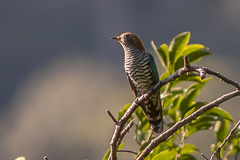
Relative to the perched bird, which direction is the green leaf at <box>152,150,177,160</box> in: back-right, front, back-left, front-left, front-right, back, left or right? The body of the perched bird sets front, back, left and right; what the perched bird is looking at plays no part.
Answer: back-left

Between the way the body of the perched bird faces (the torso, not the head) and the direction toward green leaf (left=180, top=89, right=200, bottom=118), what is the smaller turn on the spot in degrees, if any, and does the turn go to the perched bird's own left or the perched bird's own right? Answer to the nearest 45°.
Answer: approximately 135° to the perched bird's own left

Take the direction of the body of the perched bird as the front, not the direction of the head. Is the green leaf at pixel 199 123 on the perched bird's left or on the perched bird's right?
on the perched bird's left

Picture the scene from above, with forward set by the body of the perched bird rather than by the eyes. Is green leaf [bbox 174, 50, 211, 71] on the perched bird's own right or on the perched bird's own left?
on the perched bird's own left

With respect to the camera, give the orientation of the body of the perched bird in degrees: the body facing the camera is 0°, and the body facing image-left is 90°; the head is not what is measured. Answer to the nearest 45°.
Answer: approximately 45°

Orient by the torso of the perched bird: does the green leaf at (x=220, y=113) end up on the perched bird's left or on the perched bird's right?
on the perched bird's left

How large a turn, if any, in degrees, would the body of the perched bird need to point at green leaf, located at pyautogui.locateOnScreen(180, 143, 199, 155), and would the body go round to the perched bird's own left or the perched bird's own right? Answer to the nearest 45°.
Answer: approximately 135° to the perched bird's own left

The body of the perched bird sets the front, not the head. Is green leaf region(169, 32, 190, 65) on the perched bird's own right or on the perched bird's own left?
on the perched bird's own left
